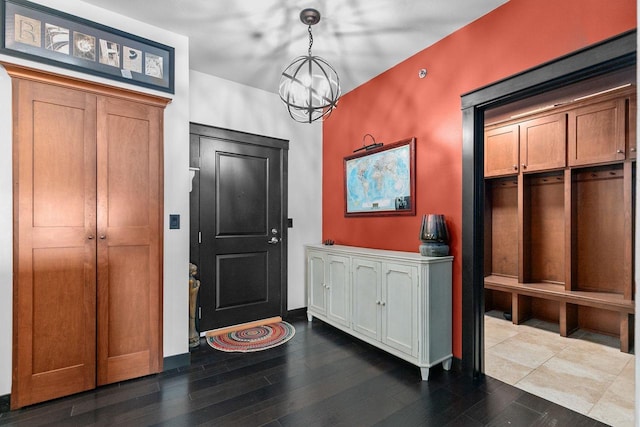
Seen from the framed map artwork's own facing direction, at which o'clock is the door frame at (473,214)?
The door frame is roughly at 9 o'clock from the framed map artwork.

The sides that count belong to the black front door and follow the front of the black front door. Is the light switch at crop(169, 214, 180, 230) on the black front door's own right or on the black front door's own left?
on the black front door's own right

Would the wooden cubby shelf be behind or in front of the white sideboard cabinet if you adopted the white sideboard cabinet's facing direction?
behind

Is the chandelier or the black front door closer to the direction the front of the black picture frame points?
the chandelier
